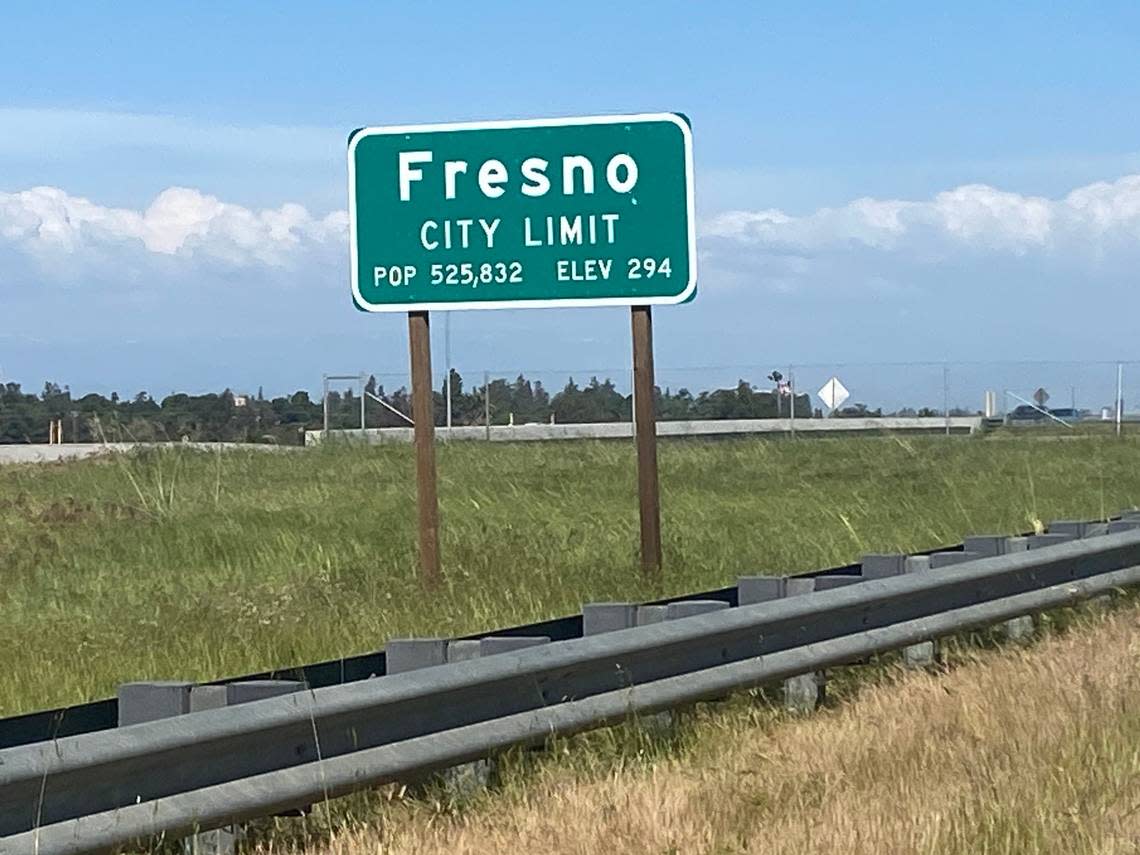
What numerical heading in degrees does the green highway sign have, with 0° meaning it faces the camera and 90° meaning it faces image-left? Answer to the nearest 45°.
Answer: approximately 0°

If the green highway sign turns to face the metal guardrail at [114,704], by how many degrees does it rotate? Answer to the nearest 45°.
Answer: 0° — it already faces it

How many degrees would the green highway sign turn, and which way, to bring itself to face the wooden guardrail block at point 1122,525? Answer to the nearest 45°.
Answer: approximately 90° to its left

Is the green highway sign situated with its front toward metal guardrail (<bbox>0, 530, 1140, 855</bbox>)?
yes
